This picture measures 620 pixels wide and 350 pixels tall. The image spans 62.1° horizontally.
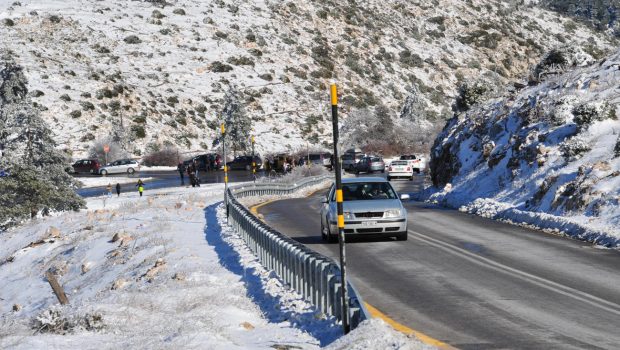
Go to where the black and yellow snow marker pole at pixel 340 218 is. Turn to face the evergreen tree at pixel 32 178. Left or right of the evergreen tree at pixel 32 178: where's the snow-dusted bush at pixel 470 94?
right

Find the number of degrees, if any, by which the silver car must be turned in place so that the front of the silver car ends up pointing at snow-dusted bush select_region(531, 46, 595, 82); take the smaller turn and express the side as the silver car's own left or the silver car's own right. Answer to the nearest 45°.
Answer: approximately 135° to the silver car's own left

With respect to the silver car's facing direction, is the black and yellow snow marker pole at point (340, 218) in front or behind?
in front

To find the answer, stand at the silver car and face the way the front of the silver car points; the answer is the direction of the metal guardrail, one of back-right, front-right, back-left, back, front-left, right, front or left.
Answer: front

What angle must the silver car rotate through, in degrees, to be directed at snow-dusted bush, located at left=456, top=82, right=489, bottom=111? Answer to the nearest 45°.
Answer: approximately 180°

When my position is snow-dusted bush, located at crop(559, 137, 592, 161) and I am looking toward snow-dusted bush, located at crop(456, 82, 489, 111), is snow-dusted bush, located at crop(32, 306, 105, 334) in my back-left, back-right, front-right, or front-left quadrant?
back-left

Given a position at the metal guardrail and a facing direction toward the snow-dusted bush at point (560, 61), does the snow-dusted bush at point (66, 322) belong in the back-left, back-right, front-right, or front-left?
back-left

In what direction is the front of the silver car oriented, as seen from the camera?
facing the viewer

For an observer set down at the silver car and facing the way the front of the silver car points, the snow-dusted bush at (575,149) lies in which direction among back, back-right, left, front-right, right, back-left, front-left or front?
back-left

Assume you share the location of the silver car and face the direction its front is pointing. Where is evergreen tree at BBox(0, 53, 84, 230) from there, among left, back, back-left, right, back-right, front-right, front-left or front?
back-right
